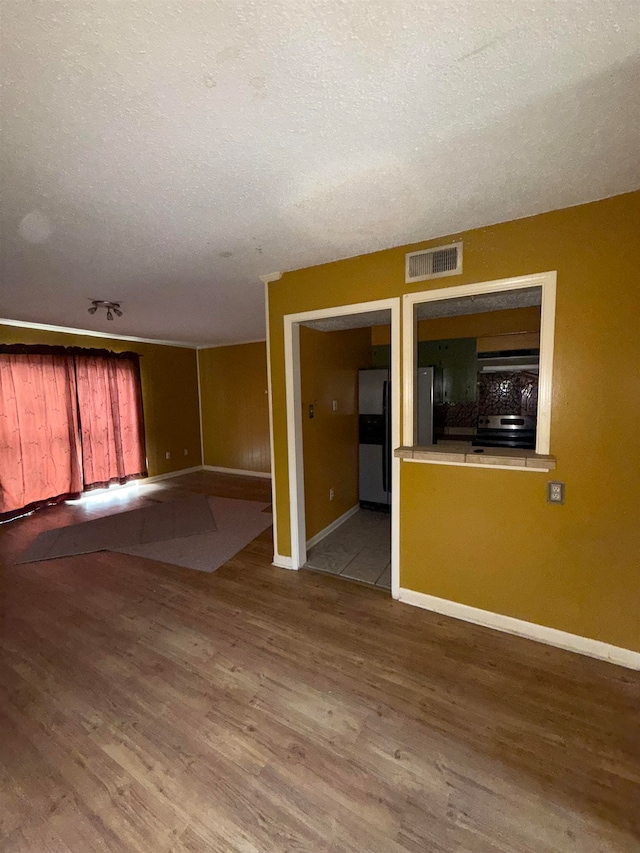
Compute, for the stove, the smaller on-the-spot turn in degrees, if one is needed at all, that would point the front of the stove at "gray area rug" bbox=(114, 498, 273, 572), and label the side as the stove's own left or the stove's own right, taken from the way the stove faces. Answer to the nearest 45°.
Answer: approximately 45° to the stove's own right

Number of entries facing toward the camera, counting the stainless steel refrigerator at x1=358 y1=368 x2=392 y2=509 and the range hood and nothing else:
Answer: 2

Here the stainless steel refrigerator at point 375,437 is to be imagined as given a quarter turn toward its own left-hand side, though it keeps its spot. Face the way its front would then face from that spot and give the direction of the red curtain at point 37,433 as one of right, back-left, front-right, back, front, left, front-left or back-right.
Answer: back

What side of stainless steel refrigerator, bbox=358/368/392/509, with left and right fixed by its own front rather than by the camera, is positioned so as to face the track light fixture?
right

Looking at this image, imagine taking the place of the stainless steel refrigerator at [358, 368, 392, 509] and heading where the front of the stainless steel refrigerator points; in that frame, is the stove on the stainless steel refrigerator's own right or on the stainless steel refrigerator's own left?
on the stainless steel refrigerator's own left

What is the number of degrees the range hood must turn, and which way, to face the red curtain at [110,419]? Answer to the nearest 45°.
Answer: approximately 90° to its right

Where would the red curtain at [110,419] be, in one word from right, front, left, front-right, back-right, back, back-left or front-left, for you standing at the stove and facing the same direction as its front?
right

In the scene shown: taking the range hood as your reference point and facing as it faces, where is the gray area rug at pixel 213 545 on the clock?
The gray area rug is roughly at 2 o'clock from the range hood.
